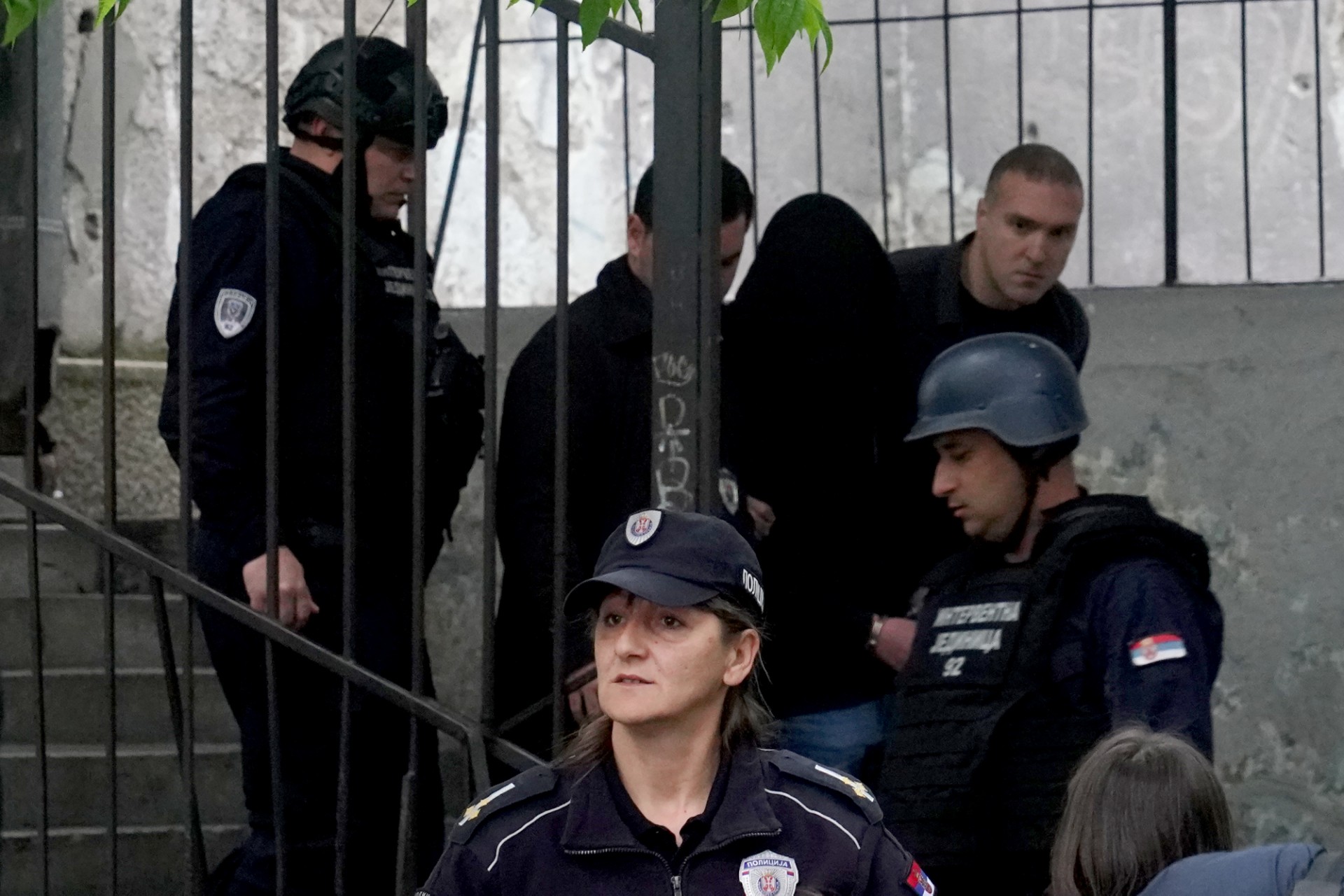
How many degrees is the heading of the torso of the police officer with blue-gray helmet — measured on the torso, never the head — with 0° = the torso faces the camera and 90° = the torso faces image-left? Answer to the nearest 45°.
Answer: approximately 45°

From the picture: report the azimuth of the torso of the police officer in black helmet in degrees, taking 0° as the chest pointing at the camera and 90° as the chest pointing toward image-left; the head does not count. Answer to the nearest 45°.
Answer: approximately 315°

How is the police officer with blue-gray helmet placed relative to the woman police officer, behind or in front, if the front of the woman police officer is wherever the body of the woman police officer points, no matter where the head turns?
behind

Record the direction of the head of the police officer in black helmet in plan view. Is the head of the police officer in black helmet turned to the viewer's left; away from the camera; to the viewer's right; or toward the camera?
to the viewer's right

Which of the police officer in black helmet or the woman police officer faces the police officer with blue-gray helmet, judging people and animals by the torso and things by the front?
the police officer in black helmet

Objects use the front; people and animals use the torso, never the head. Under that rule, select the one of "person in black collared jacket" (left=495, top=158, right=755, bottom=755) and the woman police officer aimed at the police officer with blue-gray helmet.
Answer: the person in black collared jacket

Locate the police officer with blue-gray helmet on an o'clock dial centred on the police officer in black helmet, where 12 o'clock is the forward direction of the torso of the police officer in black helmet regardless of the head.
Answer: The police officer with blue-gray helmet is roughly at 12 o'clock from the police officer in black helmet.

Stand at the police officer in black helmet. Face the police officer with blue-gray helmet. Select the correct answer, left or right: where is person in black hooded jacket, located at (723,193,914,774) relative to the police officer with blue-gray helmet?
left

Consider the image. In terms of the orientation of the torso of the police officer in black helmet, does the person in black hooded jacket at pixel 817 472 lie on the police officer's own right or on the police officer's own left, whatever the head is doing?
on the police officer's own left

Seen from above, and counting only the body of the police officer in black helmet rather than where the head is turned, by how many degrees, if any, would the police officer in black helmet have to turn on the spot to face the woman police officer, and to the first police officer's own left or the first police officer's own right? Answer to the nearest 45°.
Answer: approximately 45° to the first police officer's own right

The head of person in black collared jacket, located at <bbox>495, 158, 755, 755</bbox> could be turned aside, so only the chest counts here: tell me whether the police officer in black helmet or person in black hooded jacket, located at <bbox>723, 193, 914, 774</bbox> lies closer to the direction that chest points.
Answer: the person in black hooded jacket

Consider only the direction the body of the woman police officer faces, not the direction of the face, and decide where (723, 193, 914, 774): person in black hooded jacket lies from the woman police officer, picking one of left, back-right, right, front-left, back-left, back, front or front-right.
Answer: back

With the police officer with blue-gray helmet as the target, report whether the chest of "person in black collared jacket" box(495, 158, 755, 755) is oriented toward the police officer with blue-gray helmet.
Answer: yes
